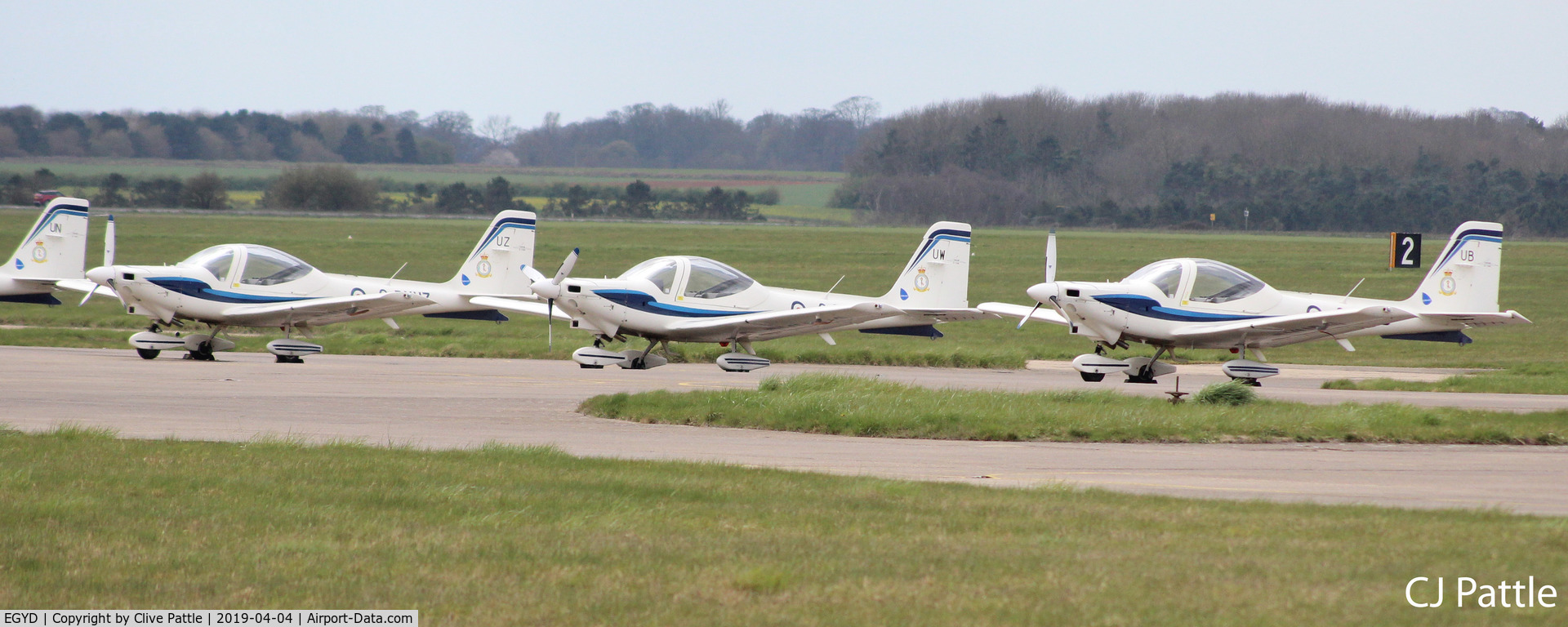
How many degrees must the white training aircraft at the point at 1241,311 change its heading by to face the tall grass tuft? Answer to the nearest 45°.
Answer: approximately 45° to its left

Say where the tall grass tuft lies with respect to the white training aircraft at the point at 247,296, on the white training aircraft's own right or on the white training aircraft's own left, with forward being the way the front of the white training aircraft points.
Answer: on the white training aircraft's own left

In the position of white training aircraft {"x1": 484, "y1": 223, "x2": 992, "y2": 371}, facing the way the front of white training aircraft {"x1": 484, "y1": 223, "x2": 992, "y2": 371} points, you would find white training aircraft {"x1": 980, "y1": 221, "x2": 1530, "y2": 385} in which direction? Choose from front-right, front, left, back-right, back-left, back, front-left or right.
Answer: back-left

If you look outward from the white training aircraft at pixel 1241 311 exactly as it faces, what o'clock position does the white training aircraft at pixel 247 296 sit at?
the white training aircraft at pixel 247 296 is roughly at 1 o'clock from the white training aircraft at pixel 1241 311.

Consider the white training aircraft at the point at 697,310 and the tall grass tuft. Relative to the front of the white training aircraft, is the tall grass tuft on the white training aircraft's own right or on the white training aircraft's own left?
on the white training aircraft's own left

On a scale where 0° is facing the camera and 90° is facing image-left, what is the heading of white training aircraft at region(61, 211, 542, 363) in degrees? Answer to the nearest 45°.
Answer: approximately 45°
